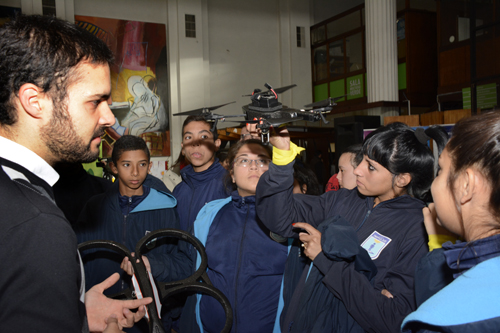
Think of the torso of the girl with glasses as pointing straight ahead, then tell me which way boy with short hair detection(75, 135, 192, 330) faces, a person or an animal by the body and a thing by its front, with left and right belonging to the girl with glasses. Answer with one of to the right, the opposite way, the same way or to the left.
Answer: the same way

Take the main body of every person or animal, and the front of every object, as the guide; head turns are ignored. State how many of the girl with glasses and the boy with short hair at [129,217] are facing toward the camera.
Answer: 2

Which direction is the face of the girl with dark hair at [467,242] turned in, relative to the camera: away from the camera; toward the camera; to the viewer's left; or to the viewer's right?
to the viewer's left

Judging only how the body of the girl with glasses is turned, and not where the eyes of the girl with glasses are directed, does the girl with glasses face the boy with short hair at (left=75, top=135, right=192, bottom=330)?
no

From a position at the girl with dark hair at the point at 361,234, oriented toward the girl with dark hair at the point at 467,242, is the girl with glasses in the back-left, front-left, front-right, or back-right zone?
back-right

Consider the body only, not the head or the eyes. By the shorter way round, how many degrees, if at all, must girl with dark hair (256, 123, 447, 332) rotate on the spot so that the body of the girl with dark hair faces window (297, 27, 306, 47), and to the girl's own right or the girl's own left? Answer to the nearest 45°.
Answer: approximately 135° to the girl's own right

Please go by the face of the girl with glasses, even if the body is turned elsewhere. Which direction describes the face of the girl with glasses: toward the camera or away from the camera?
toward the camera

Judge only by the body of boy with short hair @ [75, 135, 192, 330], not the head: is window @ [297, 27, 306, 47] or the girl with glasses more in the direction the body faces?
the girl with glasses

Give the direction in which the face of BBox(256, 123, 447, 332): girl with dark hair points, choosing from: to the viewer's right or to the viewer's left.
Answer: to the viewer's left

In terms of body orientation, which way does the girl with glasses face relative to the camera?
toward the camera

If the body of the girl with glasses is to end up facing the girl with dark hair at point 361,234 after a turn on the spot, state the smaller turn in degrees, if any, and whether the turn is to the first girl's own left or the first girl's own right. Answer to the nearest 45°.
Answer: approximately 45° to the first girl's own left

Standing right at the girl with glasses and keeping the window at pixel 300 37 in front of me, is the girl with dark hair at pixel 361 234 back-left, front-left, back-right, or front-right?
back-right
